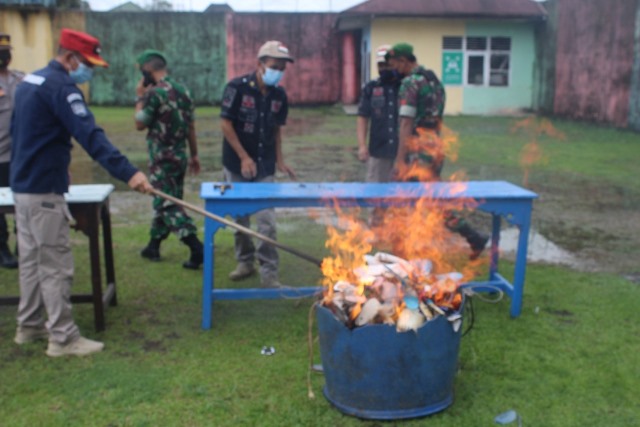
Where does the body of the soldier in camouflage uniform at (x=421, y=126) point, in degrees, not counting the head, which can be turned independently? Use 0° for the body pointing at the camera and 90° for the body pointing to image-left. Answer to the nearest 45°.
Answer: approximately 90°

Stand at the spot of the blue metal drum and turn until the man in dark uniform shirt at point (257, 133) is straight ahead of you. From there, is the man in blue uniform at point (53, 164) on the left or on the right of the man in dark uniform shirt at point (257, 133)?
left

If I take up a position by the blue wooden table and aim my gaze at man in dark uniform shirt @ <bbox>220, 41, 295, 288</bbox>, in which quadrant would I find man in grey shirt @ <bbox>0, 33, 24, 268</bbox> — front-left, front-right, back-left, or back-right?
front-left

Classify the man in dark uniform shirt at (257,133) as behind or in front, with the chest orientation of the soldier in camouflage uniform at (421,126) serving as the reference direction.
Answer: in front

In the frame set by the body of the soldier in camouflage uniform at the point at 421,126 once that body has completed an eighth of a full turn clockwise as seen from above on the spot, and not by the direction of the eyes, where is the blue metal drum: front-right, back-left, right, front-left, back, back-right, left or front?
back-left

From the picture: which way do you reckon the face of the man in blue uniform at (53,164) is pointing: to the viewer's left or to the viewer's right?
to the viewer's right

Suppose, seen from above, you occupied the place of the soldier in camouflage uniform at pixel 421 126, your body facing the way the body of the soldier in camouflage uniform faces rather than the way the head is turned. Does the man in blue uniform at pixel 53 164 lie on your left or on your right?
on your left

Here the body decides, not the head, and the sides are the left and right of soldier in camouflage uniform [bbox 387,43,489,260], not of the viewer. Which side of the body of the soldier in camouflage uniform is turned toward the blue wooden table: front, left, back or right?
left

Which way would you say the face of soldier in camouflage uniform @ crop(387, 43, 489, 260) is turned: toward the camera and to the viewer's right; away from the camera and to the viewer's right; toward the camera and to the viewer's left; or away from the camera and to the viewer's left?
toward the camera and to the viewer's left

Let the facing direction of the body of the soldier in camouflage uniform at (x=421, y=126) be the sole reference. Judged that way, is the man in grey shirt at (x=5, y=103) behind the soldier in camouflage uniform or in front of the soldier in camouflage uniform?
in front

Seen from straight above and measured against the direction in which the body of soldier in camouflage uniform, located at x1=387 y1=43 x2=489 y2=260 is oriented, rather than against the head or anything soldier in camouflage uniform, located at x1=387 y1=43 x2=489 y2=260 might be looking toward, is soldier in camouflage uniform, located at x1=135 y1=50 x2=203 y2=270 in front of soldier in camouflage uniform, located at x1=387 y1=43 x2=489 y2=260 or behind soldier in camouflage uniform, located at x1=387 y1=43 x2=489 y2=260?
in front

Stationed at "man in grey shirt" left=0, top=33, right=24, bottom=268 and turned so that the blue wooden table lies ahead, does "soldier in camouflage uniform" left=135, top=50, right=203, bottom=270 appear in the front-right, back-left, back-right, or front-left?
front-left
